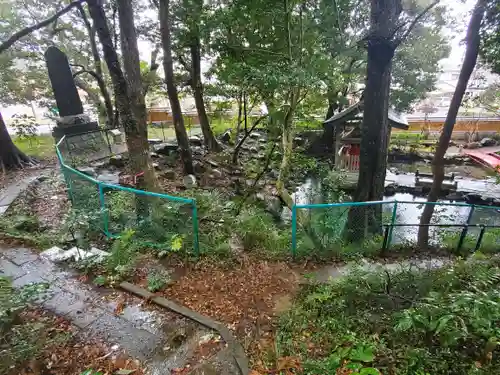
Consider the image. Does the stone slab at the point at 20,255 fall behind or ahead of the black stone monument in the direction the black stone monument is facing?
ahead

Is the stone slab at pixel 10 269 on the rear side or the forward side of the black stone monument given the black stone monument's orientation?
on the forward side

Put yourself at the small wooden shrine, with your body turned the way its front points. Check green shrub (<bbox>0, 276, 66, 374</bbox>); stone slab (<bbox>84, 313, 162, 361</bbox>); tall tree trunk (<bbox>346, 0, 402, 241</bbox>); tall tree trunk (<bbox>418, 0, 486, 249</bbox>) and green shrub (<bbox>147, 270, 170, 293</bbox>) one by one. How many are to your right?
0

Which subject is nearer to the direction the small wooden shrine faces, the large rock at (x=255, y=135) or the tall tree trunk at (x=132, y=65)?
the tall tree trunk

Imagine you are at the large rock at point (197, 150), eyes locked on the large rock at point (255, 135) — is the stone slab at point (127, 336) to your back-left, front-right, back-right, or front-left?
back-right

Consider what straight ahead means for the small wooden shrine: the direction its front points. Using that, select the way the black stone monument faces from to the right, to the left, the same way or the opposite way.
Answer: to the left

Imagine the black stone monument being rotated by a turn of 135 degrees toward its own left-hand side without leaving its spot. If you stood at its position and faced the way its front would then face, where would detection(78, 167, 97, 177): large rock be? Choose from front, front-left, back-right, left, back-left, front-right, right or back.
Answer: back-right

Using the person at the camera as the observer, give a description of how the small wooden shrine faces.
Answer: facing the viewer and to the left of the viewer

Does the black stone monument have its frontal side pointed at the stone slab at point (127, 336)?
yes

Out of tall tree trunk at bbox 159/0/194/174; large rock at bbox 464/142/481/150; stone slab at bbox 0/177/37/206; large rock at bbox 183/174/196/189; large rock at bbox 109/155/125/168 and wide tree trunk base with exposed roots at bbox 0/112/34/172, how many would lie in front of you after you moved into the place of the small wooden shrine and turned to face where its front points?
5

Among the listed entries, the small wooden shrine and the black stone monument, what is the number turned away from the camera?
0

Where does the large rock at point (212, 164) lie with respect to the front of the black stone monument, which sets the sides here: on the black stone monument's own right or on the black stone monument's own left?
on the black stone monument's own left

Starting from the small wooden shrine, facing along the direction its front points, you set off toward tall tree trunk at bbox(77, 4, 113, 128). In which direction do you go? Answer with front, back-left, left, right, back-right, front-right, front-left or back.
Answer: front-right

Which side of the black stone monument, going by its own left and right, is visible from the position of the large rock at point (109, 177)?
front

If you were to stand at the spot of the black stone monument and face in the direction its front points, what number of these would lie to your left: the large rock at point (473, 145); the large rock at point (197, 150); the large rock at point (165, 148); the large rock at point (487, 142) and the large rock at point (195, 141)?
5

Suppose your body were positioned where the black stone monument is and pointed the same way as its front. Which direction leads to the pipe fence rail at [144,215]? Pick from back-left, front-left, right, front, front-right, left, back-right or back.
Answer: front

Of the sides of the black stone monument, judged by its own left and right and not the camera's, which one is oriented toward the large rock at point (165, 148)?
left

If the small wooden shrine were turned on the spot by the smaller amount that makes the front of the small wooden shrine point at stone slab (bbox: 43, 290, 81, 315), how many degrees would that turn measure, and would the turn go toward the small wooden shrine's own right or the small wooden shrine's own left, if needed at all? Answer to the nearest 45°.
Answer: approximately 45° to the small wooden shrine's own left

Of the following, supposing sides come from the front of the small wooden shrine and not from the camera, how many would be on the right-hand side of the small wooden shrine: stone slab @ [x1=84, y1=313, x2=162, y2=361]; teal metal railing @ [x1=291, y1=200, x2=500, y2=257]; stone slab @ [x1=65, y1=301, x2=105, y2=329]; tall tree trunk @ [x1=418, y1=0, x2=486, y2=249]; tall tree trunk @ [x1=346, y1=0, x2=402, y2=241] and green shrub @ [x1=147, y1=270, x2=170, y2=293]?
0

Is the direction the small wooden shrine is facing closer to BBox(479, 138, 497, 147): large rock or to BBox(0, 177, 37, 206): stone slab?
the stone slab

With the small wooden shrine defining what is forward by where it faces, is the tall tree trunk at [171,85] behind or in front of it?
in front

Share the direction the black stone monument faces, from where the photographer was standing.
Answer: facing the viewer
